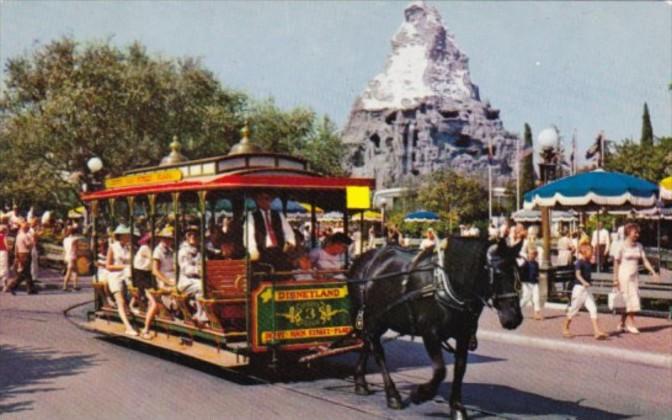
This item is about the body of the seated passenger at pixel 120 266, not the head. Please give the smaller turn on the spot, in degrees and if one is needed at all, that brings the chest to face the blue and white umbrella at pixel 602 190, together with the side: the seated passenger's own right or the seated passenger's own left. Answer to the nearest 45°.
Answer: approximately 45° to the seated passenger's own left

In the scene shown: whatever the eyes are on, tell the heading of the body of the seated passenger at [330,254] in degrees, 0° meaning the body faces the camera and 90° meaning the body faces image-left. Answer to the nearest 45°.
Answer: approximately 315°

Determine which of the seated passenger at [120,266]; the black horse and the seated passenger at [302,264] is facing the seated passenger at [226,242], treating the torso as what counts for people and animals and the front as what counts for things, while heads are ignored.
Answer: the seated passenger at [120,266]

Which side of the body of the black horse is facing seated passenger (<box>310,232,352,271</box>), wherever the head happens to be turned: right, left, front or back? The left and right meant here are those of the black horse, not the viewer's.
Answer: back

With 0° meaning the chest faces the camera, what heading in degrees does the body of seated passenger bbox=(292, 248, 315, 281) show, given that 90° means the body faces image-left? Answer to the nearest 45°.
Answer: approximately 315°
